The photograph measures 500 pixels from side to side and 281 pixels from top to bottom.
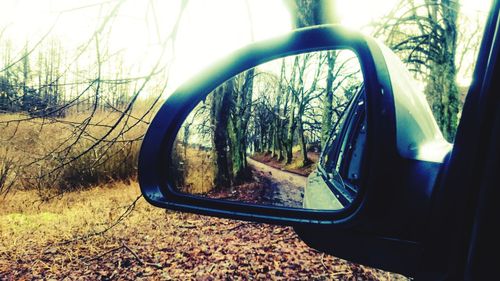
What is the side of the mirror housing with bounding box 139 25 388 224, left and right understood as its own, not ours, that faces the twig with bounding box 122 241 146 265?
back

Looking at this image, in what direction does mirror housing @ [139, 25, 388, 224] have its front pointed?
toward the camera
